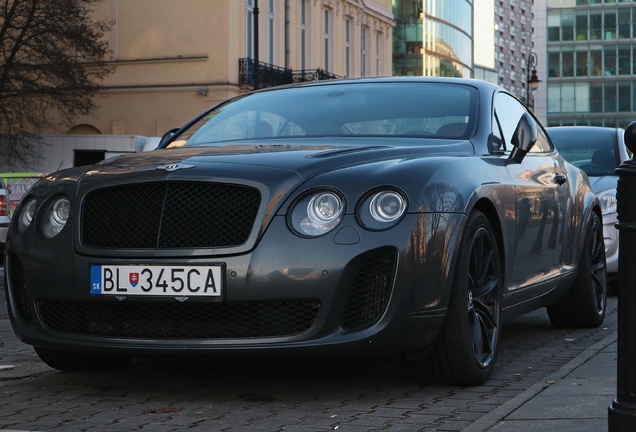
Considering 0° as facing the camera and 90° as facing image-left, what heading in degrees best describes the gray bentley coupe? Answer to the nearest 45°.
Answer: approximately 45°

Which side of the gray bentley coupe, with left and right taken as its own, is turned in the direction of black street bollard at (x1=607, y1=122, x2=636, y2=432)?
left

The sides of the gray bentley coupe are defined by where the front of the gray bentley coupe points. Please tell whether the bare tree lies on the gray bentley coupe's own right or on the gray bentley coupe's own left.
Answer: on the gray bentley coupe's own right

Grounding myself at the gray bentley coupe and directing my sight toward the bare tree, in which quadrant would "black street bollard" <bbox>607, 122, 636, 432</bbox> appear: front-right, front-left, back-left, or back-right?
back-right
